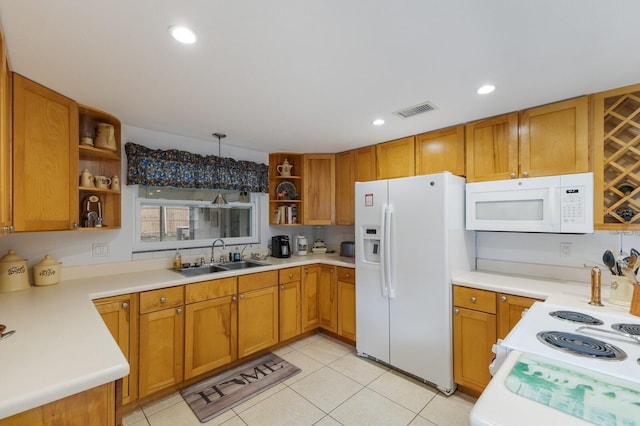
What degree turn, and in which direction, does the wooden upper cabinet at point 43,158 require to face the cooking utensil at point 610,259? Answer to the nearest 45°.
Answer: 0° — it already faces it

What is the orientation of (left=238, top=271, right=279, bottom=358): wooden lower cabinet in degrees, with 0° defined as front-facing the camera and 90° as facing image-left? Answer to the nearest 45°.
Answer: approximately 315°

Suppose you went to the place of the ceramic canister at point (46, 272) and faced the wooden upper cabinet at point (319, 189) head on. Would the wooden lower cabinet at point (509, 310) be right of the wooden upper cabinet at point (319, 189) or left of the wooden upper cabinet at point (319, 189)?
right
